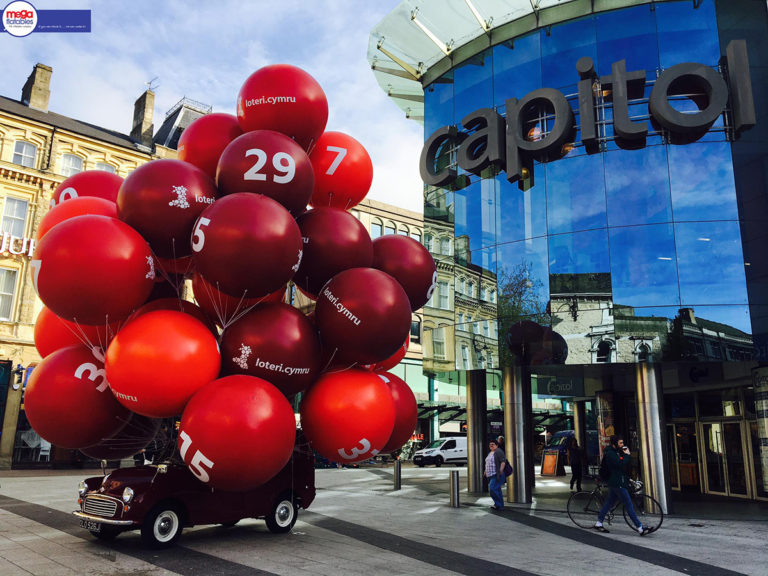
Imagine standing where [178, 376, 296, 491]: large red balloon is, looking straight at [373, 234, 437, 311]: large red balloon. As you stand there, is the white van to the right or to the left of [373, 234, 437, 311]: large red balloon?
left

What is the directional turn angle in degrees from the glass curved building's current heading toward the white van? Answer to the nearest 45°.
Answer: approximately 90° to its right

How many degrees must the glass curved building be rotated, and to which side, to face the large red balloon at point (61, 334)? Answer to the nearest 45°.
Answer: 0° — it already faces it

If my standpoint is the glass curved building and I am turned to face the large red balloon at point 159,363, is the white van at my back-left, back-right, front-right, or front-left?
back-right
